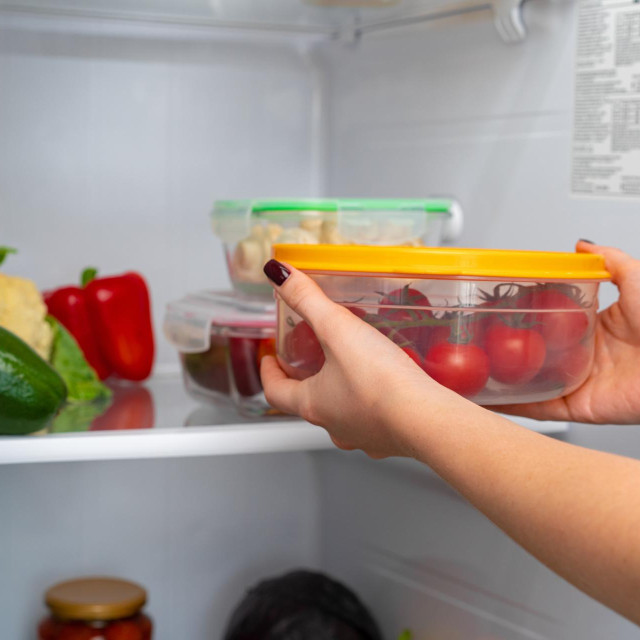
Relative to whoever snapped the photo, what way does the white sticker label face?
facing the viewer and to the left of the viewer

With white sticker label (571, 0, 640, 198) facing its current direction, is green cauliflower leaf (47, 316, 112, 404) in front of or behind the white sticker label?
in front
